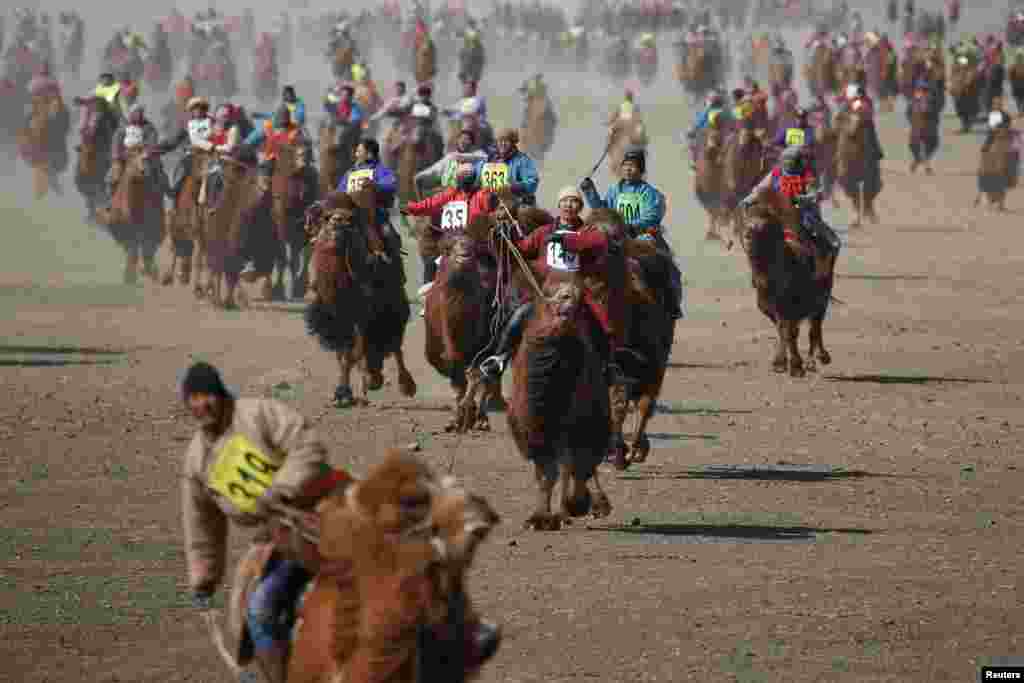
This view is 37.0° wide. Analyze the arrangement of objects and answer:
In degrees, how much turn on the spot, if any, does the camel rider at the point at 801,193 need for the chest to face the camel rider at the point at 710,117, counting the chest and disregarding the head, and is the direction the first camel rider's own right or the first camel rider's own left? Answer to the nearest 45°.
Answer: approximately 180°

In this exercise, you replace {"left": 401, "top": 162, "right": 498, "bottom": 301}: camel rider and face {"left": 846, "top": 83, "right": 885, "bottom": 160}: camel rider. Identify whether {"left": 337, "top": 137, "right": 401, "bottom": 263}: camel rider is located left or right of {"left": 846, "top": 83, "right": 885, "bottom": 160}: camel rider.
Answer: left

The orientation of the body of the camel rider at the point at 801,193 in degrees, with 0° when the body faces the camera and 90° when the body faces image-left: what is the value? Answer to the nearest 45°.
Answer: approximately 0°

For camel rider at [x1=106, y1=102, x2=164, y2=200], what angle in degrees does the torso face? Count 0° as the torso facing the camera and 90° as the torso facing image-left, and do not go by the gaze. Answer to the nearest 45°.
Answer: approximately 0°

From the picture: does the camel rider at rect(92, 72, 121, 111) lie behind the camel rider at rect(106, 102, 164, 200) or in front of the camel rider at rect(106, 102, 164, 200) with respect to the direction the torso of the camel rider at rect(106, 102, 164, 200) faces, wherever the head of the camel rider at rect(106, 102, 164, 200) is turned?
behind

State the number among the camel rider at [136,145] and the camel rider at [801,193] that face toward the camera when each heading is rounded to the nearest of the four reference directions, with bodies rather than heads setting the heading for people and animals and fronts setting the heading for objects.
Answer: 2

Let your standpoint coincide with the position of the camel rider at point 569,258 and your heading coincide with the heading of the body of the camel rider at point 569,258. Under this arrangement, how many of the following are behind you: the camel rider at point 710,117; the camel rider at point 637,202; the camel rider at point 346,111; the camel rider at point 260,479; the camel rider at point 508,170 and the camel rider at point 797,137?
5

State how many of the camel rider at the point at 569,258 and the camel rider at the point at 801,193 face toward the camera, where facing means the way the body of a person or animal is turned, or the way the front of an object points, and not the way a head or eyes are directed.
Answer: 2

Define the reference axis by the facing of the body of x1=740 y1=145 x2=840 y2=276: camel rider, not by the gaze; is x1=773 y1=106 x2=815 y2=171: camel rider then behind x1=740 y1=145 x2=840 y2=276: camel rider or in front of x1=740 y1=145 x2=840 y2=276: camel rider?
behind
